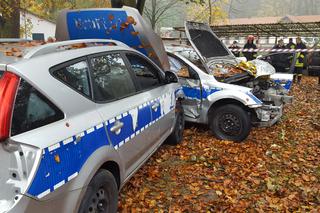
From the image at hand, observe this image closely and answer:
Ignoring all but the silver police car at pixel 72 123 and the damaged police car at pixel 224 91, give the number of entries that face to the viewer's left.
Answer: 0

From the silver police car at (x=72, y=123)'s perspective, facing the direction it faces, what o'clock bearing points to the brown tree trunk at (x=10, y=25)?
The brown tree trunk is roughly at 10 o'clock from the silver police car.

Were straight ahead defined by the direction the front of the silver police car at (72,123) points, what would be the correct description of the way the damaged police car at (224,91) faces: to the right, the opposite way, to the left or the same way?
to the right

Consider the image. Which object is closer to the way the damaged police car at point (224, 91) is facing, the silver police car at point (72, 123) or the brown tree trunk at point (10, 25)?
the silver police car

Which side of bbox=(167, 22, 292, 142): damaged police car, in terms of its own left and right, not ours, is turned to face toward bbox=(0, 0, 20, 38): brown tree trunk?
back

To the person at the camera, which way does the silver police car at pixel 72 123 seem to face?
facing away from the viewer and to the right of the viewer

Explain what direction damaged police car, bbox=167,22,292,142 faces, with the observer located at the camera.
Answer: facing the viewer and to the right of the viewer

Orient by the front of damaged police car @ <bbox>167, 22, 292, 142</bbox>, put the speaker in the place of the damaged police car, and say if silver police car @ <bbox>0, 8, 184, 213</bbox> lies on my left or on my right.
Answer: on my right

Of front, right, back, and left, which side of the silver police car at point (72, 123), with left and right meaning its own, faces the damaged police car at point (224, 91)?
front

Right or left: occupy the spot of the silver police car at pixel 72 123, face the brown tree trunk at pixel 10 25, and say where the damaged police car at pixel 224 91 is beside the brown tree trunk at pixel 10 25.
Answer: right
